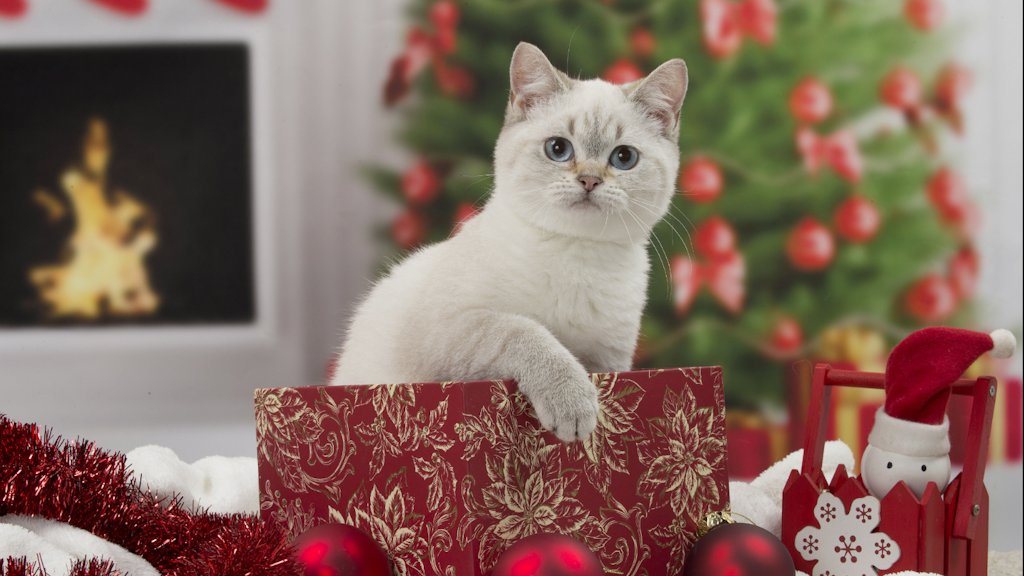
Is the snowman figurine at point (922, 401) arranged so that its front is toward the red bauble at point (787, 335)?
no

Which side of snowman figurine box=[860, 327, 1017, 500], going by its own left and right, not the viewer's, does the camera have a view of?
front

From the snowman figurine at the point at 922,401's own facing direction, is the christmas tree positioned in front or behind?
behind

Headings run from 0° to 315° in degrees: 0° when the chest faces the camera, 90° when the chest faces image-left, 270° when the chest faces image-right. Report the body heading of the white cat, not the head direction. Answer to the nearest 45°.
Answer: approximately 315°

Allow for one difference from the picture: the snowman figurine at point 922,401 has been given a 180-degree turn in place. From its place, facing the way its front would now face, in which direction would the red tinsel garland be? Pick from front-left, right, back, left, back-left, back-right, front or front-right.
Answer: back-left

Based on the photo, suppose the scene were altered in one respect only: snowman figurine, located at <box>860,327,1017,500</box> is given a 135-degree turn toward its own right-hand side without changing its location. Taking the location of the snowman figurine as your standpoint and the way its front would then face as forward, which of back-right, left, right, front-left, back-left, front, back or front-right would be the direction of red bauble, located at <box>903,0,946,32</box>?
front-right

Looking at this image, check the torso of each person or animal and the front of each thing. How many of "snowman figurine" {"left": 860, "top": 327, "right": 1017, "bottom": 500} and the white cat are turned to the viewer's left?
0
